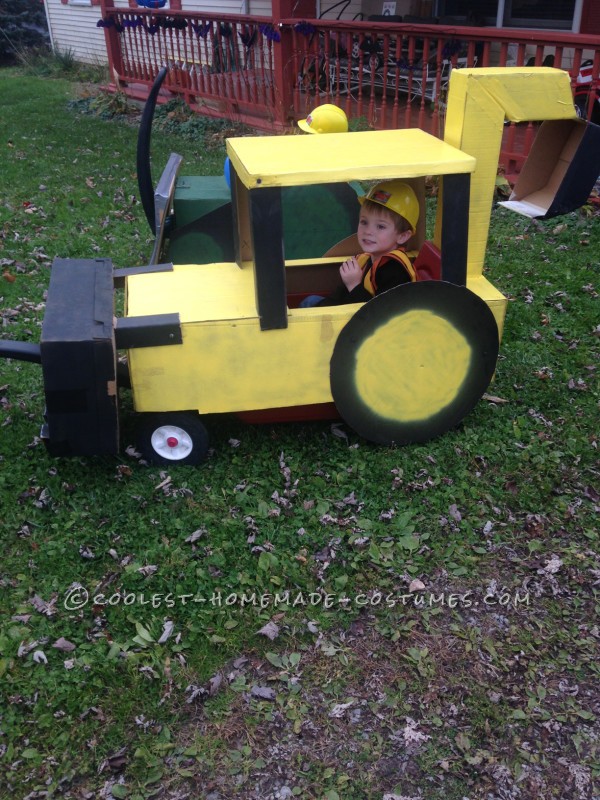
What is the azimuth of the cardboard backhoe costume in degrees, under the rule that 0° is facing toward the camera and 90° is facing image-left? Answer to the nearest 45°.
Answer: approximately 90°

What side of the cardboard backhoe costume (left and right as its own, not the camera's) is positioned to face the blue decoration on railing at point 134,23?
right

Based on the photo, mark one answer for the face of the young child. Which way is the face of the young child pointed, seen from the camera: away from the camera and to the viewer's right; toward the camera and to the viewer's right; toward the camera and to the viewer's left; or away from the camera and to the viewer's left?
toward the camera and to the viewer's left

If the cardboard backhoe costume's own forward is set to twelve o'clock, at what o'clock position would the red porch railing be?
The red porch railing is roughly at 3 o'clock from the cardboard backhoe costume.

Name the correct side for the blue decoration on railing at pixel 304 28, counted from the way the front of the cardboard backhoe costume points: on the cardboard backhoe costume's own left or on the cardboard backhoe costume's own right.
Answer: on the cardboard backhoe costume's own right

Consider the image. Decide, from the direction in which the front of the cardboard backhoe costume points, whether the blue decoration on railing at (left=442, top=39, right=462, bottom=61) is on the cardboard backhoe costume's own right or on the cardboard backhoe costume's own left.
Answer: on the cardboard backhoe costume's own right
